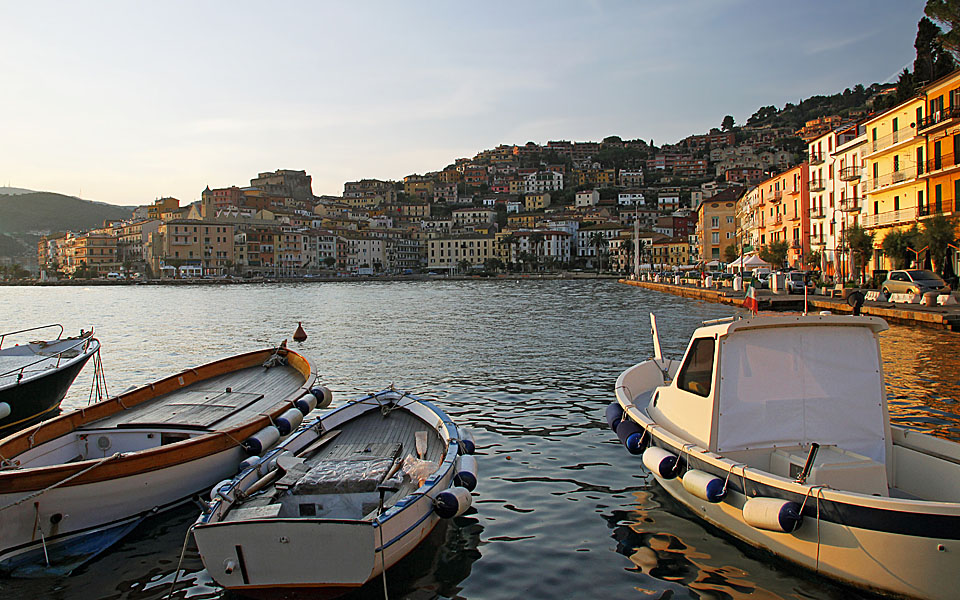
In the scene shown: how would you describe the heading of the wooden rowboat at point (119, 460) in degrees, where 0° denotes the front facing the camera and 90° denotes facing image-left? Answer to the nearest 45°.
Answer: approximately 225°

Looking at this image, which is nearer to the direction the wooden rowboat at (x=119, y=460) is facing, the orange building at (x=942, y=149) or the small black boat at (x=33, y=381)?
the orange building

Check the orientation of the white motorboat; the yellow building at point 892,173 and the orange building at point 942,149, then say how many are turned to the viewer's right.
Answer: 0

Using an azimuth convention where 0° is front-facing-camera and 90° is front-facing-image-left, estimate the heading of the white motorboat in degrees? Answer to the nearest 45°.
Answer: approximately 135°

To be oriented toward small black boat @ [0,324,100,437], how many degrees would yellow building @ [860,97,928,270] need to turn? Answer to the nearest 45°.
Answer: approximately 45° to its left

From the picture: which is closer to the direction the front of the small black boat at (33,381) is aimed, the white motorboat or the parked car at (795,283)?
the parked car

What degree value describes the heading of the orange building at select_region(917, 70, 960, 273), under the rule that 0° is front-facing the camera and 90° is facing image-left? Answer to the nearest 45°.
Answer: approximately 45°

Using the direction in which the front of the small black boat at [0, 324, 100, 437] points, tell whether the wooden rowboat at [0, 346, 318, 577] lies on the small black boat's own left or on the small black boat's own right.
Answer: on the small black boat's own right

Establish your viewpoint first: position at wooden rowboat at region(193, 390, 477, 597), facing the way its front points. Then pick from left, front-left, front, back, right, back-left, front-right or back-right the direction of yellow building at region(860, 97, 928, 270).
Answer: front

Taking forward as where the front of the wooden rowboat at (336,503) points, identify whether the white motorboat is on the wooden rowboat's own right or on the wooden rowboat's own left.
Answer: on the wooden rowboat's own right

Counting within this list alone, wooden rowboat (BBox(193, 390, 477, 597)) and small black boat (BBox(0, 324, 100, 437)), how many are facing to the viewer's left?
0

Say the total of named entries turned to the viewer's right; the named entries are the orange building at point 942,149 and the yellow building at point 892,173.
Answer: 0

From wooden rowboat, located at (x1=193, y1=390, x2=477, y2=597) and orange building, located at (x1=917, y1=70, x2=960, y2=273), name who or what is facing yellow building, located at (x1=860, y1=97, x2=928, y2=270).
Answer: the wooden rowboat

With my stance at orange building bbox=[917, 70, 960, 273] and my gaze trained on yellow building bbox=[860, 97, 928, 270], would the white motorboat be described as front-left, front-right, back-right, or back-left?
back-left

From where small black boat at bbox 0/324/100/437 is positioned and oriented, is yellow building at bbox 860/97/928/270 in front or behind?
in front

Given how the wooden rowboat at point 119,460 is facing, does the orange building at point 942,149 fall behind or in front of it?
in front

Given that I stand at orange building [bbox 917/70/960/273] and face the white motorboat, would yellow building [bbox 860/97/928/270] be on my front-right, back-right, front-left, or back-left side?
back-right

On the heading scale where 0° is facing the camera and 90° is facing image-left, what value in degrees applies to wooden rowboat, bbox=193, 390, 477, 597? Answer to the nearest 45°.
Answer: approximately 225°
